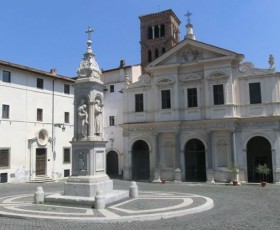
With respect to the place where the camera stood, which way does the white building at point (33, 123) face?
facing the viewer and to the right of the viewer

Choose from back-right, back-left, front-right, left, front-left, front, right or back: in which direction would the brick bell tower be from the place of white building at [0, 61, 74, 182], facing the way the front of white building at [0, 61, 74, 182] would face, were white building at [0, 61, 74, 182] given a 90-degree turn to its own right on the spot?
back

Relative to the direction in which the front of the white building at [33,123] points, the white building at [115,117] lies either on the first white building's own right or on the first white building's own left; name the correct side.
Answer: on the first white building's own left
